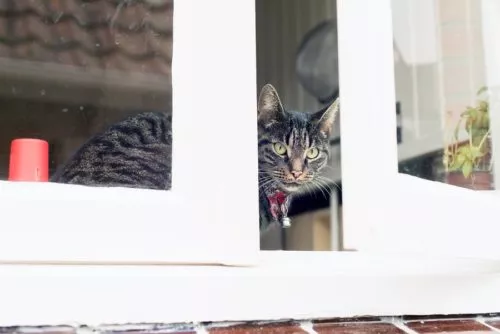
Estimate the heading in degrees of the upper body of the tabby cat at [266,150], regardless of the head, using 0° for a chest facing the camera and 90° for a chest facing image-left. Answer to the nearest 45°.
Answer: approximately 315°
